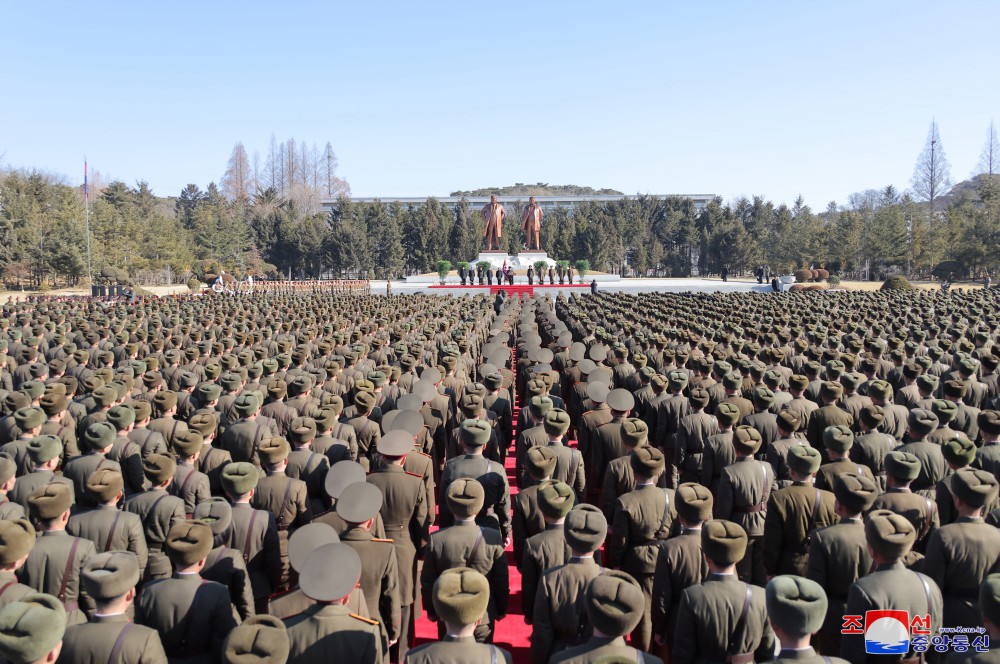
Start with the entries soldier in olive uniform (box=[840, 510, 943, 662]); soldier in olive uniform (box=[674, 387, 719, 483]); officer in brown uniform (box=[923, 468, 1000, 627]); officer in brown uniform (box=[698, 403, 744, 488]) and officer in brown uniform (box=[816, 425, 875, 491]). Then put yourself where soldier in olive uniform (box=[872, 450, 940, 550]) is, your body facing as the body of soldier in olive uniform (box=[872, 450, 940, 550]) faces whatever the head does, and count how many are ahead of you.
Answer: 3

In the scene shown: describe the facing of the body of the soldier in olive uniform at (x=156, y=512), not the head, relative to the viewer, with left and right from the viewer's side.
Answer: facing away from the viewer and to the right of the viewer

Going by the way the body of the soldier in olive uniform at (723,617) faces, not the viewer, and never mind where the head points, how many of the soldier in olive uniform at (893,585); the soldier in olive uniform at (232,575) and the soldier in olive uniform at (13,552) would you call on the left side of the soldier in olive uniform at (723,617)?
2

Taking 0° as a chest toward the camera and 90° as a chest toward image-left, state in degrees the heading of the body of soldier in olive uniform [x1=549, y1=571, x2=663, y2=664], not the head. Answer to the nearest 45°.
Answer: approximately 180°

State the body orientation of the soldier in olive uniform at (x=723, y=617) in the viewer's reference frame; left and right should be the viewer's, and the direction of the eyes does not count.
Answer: facing away from the viewer

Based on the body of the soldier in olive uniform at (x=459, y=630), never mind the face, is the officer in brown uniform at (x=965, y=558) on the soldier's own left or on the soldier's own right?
on the soldier's own right

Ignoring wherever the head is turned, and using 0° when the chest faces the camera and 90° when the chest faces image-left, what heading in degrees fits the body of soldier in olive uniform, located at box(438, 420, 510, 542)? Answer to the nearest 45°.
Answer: approximately 180°

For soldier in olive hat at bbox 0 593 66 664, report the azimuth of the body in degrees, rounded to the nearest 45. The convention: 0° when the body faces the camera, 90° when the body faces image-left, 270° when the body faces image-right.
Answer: approximately 225°

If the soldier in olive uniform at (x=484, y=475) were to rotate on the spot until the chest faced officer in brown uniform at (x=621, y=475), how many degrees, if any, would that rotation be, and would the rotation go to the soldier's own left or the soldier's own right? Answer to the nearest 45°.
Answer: approximately 90° to the soldier's own right

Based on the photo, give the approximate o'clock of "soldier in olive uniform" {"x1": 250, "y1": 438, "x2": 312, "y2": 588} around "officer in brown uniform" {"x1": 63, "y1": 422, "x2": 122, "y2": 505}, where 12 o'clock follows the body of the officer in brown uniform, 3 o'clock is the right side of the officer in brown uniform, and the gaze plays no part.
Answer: The soldier in olive uniform is roughly at 3 o'clock from the officer in brown uniform.

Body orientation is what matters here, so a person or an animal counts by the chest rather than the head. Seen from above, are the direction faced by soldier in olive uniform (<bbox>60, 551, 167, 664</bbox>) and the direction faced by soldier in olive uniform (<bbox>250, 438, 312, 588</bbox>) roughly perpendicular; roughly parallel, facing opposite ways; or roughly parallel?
roughly parallel

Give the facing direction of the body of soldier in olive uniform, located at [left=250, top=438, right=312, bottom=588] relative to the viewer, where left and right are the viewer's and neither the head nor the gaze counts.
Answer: facing away from the viewer

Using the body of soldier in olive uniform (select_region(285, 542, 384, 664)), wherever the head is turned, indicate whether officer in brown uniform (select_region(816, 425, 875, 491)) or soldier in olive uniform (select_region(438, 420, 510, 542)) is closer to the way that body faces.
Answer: the soldier in olive uniform

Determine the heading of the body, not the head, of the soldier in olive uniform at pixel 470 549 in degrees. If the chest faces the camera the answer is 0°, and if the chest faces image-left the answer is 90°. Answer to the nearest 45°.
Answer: approximately 180°

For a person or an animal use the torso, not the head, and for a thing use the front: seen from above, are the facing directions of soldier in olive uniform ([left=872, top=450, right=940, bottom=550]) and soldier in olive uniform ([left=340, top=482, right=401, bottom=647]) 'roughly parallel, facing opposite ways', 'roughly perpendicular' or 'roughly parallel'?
roughly parallel

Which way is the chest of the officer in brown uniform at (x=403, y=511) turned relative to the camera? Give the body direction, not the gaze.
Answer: away from the camera

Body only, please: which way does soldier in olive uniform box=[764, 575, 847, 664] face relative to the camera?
away from the camera

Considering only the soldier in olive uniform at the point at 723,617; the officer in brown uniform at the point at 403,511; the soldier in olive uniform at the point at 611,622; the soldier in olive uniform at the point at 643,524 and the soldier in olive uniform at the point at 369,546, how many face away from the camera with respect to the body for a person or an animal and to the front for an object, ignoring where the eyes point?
5

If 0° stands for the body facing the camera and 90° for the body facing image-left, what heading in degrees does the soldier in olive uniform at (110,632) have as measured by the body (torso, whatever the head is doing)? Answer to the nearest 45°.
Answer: approximately 180°

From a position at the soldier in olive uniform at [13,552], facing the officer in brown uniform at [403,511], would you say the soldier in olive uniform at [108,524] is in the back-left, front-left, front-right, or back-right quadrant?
front-left
